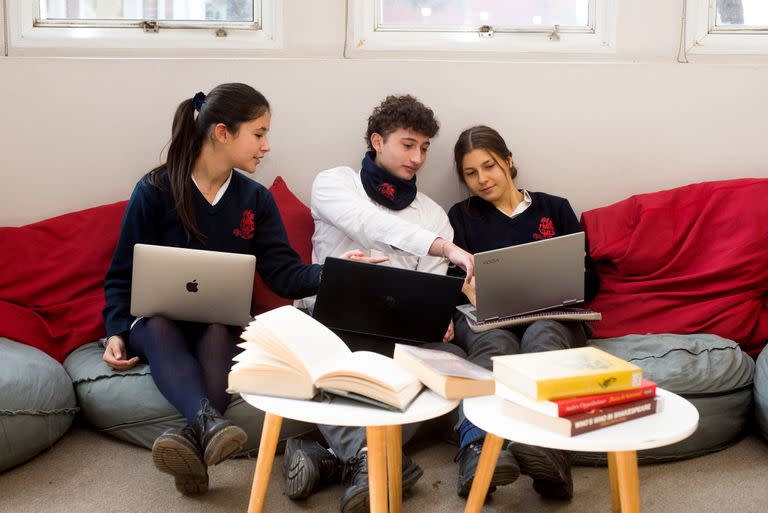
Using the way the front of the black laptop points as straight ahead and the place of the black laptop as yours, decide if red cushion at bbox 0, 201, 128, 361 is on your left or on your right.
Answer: on your left

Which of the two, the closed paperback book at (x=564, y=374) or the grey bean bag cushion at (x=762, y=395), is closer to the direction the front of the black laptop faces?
the grey bean bag cushion

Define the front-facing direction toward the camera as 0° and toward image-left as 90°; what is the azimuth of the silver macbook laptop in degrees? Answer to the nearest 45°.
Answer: approximately 180°

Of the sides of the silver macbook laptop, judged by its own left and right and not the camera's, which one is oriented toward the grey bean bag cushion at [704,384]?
right

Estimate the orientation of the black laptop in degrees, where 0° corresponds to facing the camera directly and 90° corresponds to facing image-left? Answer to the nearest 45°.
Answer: approximately 180°

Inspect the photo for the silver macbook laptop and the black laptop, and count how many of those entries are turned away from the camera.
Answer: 2

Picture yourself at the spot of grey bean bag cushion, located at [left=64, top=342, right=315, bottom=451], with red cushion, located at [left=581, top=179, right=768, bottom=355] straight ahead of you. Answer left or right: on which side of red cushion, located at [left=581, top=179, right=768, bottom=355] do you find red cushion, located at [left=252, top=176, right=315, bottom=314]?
left

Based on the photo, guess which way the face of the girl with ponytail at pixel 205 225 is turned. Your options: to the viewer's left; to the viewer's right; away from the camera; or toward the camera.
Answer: to the viewer's right

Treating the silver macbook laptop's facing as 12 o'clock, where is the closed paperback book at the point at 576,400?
The closed paperback book is roughly at 5 o'clock from the silver macbook laptop.

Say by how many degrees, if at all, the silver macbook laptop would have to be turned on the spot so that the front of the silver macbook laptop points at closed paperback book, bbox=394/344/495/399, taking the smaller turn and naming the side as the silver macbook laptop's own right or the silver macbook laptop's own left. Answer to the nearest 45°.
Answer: approximately 135° to the silver macbook laptop's own right

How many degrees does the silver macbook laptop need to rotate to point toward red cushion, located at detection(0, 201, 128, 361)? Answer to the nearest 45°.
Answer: approximately 45° to its left
